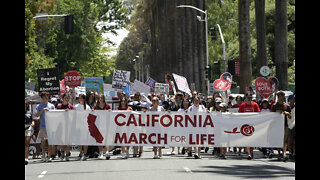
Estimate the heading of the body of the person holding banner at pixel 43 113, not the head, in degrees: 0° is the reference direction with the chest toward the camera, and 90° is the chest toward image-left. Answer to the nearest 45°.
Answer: approximately 0°

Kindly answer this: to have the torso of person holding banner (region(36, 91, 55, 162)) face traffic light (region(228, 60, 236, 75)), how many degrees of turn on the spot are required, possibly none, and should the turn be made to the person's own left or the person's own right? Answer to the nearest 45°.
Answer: approximately 135° to the person's own left
